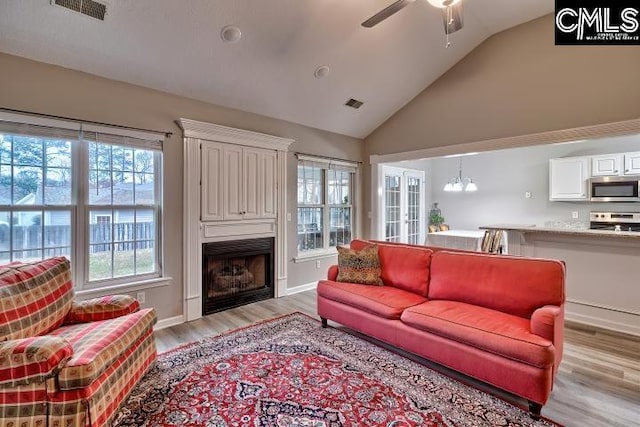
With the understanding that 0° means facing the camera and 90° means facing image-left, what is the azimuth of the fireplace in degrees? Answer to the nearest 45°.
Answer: approximately 315°

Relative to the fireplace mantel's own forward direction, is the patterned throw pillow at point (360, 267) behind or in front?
in front

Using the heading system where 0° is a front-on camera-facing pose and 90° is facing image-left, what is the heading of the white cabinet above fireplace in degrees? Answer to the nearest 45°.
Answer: approximately 315°

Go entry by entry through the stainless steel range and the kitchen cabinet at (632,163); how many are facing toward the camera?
2

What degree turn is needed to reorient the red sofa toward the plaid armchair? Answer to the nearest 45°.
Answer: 0° — it already faces it

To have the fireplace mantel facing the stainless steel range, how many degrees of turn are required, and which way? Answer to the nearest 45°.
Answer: approximately 45° to its left

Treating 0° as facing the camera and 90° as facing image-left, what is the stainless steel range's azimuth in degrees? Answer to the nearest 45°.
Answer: approximately 0°

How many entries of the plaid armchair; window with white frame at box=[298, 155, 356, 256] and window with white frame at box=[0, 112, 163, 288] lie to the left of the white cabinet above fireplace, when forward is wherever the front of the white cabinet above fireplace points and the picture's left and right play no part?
1

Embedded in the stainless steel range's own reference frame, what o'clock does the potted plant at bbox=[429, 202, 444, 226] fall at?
The potted plant is roughly at 3 o'clock from the stainless steel range.

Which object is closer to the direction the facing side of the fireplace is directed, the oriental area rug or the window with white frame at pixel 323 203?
the oriental area rug
